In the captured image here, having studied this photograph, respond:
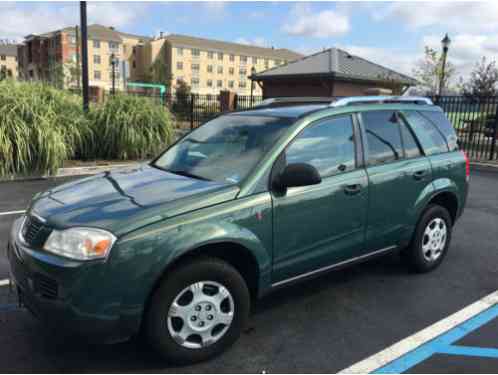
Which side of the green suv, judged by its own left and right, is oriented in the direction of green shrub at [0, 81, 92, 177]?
right

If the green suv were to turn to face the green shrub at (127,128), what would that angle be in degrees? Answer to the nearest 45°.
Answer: approximately 135° to its right

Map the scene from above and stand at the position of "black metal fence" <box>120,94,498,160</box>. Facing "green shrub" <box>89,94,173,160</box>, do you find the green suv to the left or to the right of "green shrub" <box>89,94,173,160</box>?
left

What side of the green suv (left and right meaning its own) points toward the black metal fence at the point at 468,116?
back

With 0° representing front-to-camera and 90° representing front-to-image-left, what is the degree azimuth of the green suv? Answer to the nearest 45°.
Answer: approximately 45°
